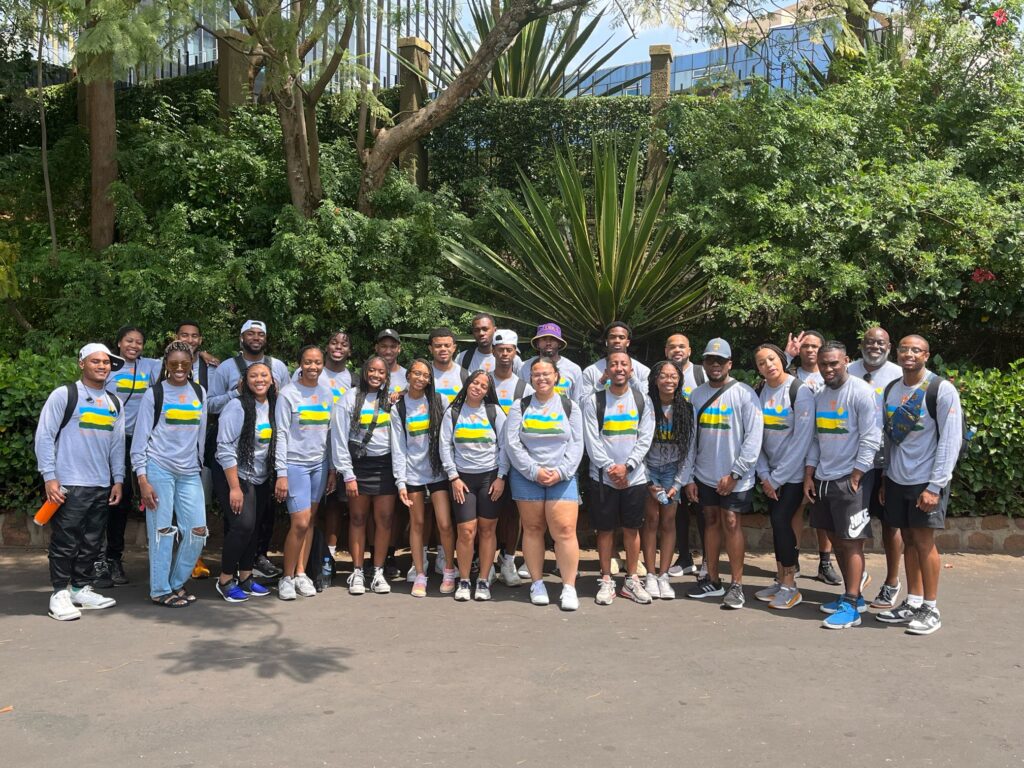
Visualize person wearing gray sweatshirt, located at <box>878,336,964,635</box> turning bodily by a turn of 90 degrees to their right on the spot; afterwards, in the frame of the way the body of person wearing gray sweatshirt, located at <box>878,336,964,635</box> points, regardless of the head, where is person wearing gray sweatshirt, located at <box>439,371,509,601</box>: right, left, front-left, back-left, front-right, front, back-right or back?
front-left

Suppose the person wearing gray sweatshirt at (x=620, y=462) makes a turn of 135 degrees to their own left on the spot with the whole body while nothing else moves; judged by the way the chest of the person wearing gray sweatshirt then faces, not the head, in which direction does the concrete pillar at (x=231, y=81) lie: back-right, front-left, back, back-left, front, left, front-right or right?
left

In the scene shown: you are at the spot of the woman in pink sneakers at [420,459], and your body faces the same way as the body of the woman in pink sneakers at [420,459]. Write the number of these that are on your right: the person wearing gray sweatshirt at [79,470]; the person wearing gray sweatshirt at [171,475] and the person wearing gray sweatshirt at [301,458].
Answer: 3

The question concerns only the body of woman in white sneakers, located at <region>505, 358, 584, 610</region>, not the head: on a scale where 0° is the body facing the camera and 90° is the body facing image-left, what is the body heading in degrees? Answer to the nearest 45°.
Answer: approximately 0°

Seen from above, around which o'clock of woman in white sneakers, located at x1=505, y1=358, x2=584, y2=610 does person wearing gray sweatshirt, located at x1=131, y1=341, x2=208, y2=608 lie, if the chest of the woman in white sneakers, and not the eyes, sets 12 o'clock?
The person wearing gray sweatshirt is roughly at 3 o'clock from the woman in white sneakers.

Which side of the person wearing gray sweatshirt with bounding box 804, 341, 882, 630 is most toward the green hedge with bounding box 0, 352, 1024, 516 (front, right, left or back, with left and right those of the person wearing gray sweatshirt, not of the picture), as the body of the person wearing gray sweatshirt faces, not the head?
back

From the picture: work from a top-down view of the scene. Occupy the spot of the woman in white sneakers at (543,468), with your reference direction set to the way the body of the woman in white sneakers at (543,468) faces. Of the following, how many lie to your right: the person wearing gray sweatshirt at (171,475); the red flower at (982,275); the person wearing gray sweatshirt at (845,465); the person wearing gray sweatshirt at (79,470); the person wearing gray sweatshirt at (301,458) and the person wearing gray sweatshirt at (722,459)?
3

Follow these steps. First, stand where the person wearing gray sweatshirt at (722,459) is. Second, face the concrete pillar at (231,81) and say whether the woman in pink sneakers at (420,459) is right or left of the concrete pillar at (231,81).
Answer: left

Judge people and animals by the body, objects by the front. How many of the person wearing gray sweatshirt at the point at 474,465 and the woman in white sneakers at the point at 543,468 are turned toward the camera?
2

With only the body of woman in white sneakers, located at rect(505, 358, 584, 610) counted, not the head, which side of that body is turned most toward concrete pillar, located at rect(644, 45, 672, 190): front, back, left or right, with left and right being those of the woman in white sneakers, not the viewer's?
back

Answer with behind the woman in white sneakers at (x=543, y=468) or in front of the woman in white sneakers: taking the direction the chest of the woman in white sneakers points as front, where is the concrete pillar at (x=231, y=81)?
behind

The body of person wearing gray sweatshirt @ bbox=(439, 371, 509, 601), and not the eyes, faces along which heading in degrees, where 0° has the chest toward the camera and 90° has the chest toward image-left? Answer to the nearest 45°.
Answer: approximately 0°

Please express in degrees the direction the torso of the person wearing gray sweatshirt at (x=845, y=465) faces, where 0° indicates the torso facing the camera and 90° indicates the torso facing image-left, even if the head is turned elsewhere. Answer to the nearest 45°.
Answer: approximately 45°

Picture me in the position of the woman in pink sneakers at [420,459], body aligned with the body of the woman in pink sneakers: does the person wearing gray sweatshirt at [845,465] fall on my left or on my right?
on my left

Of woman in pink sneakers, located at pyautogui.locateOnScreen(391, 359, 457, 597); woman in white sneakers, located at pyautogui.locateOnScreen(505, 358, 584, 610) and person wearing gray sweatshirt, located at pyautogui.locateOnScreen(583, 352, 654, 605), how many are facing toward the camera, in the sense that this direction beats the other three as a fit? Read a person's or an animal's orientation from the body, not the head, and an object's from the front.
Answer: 3
